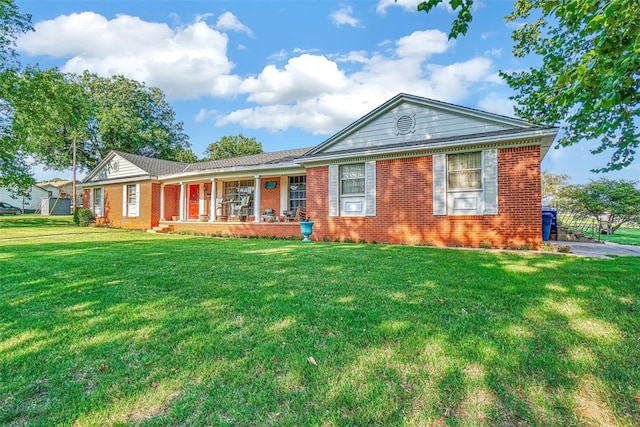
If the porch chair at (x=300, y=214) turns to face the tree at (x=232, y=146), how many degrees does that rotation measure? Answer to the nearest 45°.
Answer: approximately 135° to its right

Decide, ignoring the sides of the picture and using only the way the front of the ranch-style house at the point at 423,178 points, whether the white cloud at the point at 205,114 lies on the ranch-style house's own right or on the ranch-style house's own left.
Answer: on the ranch-style house's own right

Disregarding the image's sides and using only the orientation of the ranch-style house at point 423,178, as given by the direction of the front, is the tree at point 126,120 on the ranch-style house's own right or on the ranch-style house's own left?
on the ranch-style house's own right

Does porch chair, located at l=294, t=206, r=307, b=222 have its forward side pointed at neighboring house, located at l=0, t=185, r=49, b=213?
no

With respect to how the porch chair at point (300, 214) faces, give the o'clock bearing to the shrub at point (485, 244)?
The shrub is roughly at 9 o'clock from the porch chair.

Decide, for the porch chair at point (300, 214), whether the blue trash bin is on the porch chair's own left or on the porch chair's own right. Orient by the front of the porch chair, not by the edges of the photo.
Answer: on the porch chair's own left

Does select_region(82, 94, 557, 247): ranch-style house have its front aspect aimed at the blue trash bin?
no

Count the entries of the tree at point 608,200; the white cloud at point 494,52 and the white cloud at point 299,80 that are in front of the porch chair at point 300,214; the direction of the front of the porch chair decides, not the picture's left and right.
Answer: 0

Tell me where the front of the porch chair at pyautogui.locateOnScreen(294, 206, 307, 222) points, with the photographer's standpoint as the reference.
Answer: facing the viewer and to the left of the viewer

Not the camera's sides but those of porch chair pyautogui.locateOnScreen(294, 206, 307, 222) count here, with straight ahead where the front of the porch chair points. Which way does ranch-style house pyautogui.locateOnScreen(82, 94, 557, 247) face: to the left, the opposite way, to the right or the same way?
the same way

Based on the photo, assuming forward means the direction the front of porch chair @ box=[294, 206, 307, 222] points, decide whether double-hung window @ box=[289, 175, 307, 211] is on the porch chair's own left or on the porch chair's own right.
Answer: on the porch chair's own right

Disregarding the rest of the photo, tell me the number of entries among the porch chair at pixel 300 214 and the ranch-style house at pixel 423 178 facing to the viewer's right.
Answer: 0
